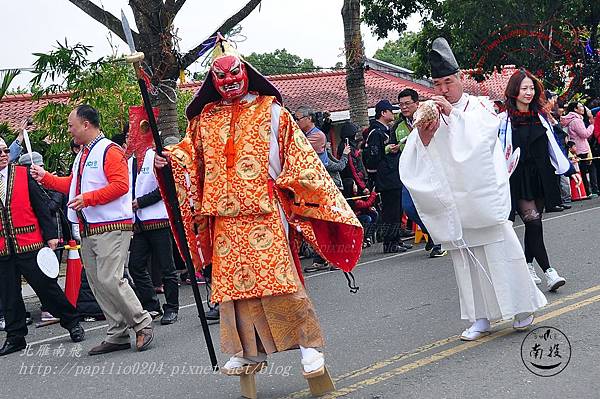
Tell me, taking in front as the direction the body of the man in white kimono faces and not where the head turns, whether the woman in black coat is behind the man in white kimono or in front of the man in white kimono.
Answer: behind

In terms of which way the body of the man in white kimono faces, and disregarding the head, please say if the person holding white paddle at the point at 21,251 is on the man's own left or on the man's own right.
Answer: on the man's own right

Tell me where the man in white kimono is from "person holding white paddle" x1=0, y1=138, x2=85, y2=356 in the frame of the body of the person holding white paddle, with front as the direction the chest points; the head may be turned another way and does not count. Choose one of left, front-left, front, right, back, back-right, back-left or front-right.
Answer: left

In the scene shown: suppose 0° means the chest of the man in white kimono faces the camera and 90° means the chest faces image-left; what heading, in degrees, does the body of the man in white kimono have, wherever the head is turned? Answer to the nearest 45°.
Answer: approximately 45°

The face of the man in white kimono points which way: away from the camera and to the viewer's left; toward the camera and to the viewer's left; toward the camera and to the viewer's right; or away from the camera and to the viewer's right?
toward the camera and to the viewer's left

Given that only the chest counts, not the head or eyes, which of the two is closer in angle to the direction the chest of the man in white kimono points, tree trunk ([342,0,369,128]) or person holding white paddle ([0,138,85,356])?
the person holding white paddle

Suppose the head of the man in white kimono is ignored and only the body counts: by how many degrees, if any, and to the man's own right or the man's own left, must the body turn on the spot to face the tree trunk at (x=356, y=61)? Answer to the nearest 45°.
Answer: approximately 135° to the man's own right
